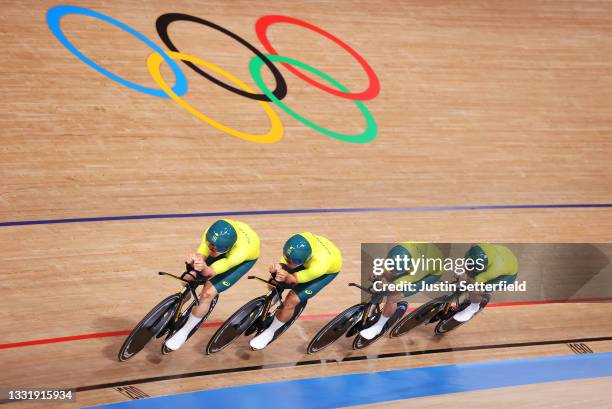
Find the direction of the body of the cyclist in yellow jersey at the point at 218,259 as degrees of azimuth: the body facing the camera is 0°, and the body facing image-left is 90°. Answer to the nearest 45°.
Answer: approximately 45°

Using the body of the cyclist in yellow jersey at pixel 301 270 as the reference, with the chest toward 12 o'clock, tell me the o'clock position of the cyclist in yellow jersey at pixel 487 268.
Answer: the cyclist in yellow jersey at pixel 487 268 is roughly at 7 o'clock from the cyclist in yellow jersey at pixel 301 270.

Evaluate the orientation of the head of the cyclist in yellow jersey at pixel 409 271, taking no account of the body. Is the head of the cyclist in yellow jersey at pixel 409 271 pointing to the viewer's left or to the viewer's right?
to the viewer's left

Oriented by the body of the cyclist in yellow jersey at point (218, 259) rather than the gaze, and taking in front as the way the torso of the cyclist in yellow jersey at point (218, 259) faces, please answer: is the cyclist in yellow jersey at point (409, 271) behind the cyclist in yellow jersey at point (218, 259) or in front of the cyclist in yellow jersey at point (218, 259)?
behind

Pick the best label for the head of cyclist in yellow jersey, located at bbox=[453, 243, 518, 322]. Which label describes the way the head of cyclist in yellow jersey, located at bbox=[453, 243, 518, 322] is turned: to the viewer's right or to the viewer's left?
to the viewer's left

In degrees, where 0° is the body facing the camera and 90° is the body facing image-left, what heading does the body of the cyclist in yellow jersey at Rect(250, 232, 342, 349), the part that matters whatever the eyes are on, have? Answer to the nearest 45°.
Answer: approximately 45°

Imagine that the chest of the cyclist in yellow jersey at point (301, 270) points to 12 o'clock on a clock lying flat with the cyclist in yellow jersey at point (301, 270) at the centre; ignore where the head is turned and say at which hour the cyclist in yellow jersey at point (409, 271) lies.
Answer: the cyclist in yellow jersey at point (409, 271) is roughly at 7 o'clock from the cyclist in yellow jersey at point (301, 270).

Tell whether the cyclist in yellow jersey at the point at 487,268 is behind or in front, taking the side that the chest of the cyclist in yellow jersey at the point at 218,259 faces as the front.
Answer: behind

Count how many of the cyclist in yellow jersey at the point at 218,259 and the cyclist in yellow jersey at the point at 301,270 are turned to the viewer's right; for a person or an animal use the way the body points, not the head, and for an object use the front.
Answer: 0
